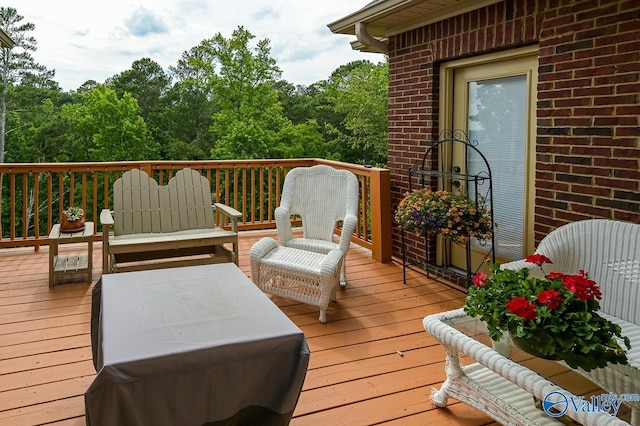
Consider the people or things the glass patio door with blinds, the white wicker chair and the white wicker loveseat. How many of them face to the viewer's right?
0

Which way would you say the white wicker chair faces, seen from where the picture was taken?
facing the viewer and to the left of the viewer

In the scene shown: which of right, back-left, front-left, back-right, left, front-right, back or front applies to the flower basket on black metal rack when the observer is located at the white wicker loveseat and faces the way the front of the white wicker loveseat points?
right

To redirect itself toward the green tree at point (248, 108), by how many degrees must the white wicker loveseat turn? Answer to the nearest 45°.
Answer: approximately 90° to its right

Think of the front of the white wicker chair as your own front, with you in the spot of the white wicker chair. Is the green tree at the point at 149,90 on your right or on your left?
on your right

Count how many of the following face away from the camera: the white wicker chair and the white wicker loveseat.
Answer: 0

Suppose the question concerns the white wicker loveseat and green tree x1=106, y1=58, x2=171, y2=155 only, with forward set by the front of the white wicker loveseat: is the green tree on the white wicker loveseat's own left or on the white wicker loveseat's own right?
on the white wicker loveseat's own right

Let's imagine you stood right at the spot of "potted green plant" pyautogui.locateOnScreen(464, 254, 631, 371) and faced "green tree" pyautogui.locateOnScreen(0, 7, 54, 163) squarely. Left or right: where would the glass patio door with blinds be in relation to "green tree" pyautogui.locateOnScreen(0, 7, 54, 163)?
right

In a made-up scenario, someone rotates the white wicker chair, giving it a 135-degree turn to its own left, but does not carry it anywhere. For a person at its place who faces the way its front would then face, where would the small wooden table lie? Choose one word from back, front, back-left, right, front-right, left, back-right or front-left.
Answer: back

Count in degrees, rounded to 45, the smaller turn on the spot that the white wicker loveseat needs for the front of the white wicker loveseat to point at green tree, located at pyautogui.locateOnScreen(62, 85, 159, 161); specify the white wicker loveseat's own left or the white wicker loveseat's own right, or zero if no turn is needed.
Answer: approximately 90° to the white wicker loveseat's own right

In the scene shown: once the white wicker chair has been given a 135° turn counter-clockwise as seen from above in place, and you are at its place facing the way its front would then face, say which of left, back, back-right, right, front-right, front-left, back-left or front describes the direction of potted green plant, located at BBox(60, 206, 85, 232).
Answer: back

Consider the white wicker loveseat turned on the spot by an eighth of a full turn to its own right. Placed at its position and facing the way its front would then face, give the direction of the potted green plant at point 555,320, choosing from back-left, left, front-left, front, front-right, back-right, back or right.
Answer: left

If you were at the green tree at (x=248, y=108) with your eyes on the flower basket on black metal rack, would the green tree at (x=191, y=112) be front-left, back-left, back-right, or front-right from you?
back-right

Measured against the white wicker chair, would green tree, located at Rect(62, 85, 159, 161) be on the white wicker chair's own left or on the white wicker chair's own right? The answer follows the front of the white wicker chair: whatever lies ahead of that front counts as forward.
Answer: on the white wicker chair's own right
